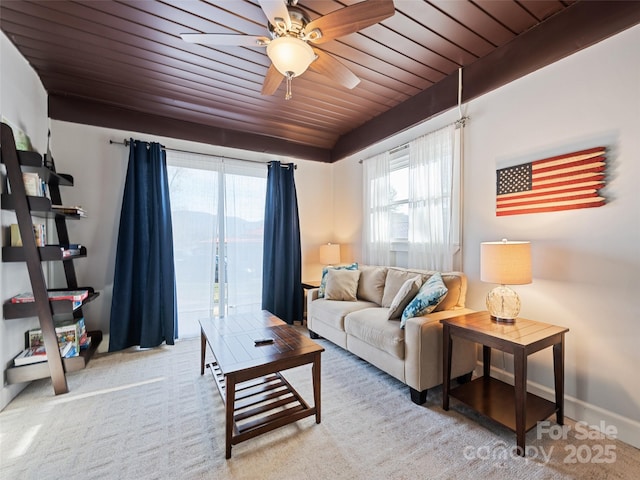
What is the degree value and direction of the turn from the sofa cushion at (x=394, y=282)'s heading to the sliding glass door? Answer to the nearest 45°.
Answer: approximately 45° to its right

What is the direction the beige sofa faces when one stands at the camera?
facing the viewer and to the left of the viewer

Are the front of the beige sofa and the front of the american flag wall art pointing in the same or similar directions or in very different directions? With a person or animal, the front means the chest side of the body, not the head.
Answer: same or similar directions

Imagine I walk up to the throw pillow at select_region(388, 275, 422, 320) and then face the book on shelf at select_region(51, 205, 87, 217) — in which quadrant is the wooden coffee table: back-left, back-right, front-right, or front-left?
front-left

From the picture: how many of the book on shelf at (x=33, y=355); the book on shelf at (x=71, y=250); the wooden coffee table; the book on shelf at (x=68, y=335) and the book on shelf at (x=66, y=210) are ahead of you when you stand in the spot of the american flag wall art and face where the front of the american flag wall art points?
5

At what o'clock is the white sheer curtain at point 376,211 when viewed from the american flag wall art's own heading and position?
The white sheer curtain is roughly at 2 o'clock from the american flag wall art.

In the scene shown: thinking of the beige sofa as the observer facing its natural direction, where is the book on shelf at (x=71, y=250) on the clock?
The book on shelf is roughly at 1 o'clock from the beige sofa.

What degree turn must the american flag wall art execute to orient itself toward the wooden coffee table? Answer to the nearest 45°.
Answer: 0° — it already faces it

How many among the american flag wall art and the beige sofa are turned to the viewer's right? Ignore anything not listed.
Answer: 0

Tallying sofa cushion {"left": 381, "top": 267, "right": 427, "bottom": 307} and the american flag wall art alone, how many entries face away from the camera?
0

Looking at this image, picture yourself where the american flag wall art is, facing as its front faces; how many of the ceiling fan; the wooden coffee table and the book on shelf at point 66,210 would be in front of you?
3

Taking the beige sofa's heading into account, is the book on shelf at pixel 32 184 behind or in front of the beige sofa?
in front

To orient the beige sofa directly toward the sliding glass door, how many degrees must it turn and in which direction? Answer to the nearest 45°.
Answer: approximately 45° to its right

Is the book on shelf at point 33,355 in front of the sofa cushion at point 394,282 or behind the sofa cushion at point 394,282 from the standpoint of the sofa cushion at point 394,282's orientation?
in front

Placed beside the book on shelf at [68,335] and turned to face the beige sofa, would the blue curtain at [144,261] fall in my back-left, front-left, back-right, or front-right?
front-left

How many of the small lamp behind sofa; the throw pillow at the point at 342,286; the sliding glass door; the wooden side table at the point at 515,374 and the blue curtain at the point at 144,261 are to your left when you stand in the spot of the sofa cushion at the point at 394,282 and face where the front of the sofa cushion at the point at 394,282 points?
1

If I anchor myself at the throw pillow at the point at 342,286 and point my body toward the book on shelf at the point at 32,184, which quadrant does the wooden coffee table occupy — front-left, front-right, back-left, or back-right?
front-left

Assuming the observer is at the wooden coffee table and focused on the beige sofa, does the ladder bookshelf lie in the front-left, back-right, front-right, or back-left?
back-left

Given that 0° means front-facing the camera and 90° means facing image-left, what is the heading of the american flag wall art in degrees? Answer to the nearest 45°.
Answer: approximately 45°
